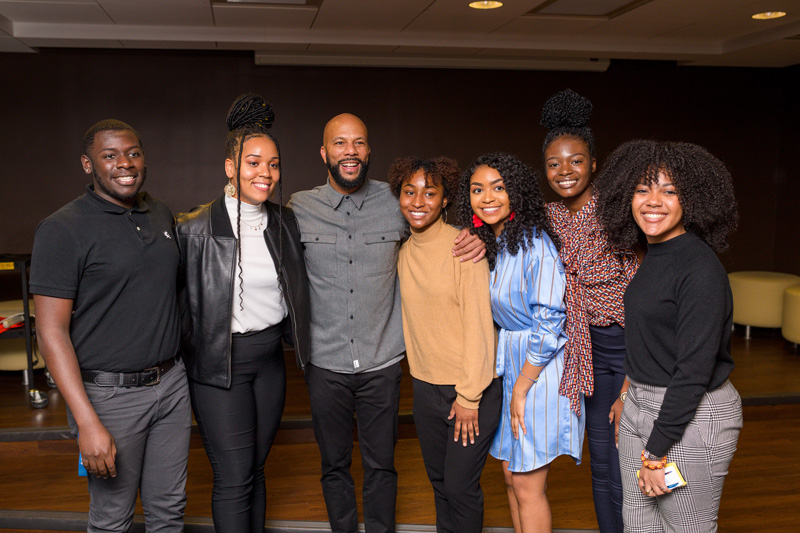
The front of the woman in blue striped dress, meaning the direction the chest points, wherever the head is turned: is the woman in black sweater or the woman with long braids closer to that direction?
the woman with long braids

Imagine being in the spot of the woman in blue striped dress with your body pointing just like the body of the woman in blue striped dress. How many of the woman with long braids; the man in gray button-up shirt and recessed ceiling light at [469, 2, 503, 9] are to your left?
0

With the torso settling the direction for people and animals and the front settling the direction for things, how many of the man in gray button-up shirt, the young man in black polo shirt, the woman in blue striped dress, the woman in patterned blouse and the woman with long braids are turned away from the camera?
0

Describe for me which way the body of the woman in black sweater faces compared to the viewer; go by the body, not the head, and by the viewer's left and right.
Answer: facing the viewer and to the left of the viewer

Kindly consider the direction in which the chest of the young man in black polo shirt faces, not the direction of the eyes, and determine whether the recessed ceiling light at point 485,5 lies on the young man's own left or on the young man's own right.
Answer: on the young man's own left

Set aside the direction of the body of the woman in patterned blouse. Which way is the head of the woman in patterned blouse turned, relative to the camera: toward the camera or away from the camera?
toward the camera

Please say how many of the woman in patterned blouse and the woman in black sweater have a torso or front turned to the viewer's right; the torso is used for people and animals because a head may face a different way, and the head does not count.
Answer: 0

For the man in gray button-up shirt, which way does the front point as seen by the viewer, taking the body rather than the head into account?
toward the camera

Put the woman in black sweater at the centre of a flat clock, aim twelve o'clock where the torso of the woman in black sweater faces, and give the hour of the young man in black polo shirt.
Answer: The young man in black polo shirt is roughly at 1 o'clock from the woman in black sweater.

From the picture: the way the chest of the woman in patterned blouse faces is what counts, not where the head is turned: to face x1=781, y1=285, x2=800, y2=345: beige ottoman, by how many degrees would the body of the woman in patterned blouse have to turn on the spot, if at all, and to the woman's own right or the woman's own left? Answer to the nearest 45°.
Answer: approximately 180°

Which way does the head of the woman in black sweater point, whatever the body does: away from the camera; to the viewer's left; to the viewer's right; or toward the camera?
toward the camera

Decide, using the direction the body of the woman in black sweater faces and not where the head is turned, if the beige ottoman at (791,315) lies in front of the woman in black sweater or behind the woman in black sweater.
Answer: behind
